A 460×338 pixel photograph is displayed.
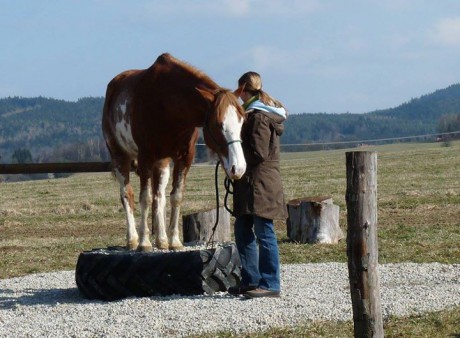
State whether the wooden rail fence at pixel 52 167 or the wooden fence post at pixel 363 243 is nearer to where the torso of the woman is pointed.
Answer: the wooden rail fence

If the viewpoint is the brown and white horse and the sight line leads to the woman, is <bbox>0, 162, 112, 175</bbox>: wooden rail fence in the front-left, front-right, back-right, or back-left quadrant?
back-left

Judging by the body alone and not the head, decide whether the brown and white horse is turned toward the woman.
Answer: yes

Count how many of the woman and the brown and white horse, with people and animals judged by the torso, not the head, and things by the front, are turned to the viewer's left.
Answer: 1

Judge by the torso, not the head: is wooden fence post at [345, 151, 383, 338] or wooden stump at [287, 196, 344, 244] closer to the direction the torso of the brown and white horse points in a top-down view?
the wooden fence post

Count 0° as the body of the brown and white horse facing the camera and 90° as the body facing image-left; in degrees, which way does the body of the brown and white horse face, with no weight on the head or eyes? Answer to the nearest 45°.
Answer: approximately 315°

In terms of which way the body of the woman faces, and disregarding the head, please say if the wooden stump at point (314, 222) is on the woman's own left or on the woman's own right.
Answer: on the woman's own right

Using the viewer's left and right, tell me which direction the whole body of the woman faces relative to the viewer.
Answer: facing to the left of the viewer

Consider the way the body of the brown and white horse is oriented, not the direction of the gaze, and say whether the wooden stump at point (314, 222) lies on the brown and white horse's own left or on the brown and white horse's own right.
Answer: on the brown and white horse's own left

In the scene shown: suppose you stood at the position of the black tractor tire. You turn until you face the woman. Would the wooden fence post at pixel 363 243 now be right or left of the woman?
right
